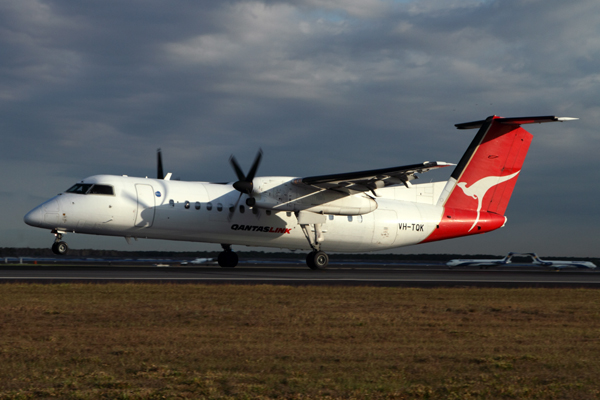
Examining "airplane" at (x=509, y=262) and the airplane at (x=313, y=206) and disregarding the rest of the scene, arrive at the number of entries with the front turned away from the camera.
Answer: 0

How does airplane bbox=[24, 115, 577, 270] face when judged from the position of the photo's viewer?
facing the viewer and to the left of the viewer
